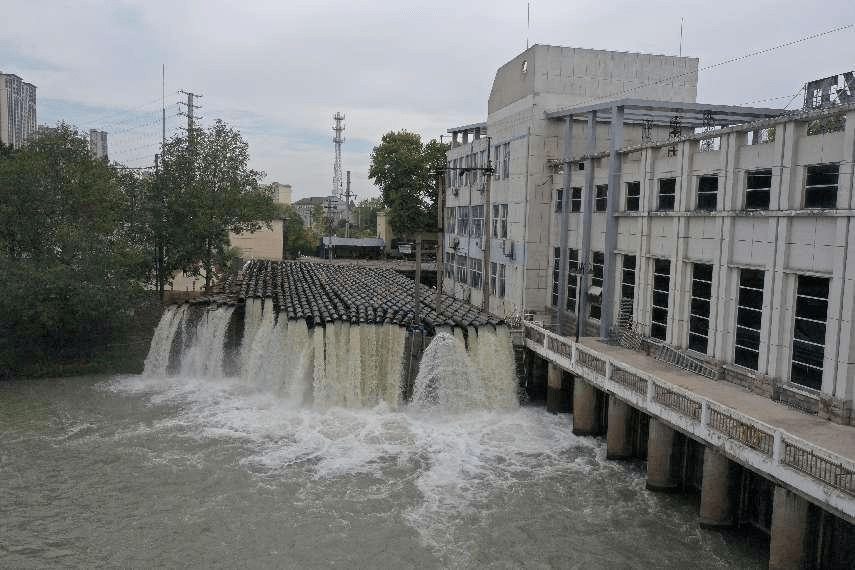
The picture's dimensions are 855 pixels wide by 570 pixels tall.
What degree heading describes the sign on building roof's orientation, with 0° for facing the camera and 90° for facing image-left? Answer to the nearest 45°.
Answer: approximately 45°

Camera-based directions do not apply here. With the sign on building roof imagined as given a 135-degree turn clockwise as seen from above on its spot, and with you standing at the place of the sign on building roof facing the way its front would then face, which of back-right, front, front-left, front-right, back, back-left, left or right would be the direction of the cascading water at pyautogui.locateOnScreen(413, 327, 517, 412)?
left

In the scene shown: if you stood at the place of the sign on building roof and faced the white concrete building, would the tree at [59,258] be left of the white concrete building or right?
left

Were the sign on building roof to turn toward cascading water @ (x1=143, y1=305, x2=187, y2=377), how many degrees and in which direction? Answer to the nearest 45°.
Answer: approximately 45° to its right

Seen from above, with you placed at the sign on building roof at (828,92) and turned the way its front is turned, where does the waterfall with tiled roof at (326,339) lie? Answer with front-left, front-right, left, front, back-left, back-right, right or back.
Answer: front-right

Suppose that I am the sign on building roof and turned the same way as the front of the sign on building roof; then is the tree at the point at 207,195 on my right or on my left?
on my right

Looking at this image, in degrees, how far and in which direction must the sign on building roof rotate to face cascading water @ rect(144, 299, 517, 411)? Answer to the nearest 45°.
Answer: approximately 45° to its right
